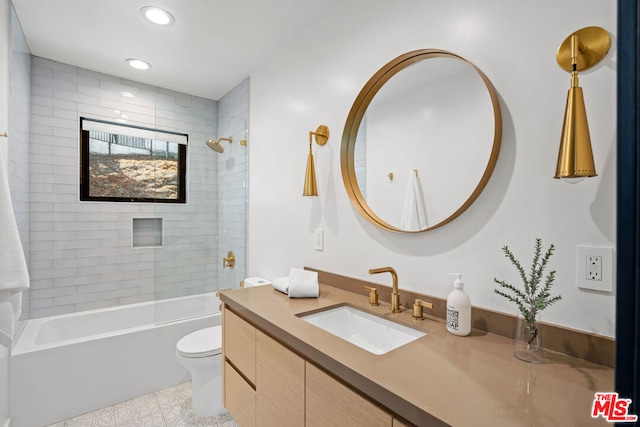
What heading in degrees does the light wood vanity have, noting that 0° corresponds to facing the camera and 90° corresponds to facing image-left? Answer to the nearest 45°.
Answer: approximately 45°

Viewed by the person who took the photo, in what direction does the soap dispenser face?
facing the viewer and to the left of the viewer

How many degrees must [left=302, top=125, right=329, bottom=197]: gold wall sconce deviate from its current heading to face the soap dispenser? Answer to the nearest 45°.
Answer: approximately 90° to its left

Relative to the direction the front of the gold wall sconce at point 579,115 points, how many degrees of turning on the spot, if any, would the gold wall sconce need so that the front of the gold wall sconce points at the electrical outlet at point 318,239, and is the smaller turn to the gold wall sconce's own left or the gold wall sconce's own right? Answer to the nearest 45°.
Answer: approximately 45° to the gold wall sconce's own right

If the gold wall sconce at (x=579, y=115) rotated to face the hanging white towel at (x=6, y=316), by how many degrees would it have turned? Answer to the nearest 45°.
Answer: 0° — it already faces it

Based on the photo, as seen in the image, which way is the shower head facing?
to the viewer's left

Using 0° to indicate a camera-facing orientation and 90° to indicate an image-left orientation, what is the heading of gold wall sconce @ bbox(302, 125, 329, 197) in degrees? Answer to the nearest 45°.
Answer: approximately 45°

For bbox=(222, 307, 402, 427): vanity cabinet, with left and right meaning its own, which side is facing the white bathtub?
right

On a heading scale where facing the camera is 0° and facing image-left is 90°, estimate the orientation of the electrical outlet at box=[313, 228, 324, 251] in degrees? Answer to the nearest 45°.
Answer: approximately 45°
